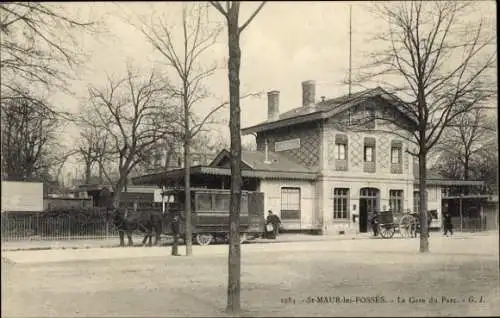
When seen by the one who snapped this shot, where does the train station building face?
facing the viewer and to the right of the viewer

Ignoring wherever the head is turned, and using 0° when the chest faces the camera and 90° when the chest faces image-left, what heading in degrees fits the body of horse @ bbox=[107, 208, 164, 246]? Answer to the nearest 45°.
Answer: approximately 90°

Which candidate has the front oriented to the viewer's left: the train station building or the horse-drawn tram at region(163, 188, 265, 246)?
the horse-drawn tram

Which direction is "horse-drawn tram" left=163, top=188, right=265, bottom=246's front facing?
to the viewer's left

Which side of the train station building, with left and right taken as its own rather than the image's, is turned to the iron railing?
right

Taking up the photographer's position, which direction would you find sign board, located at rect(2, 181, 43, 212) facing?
facing the viewer

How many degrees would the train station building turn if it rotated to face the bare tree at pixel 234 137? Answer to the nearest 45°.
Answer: approximately 45° to its right
